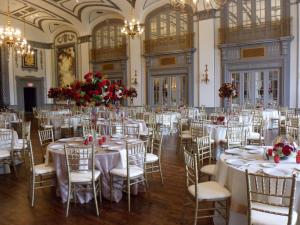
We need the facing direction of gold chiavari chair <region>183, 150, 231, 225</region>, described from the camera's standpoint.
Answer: facing away from the viewer and to the right of the viewer

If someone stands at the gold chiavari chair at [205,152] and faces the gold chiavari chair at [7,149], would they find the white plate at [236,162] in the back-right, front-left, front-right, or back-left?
back-left

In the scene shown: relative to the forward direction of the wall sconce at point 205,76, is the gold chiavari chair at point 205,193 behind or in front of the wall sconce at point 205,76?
in front

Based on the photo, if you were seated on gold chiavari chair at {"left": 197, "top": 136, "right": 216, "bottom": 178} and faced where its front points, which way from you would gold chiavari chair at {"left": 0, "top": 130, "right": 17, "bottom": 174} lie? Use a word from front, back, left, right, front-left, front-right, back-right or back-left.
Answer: back-right

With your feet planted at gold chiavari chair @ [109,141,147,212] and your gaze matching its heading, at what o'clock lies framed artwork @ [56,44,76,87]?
The framed artwork is roughly at 1 o'clock from the gold chiavari chair.

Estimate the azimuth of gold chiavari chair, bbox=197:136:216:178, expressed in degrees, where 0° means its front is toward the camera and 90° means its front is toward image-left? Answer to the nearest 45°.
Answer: approximately 315°

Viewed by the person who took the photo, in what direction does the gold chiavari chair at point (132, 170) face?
facing away from the viewer and to the left of the viewer

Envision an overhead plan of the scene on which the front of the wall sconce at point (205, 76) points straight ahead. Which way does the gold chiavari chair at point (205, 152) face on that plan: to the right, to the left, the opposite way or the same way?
to the left

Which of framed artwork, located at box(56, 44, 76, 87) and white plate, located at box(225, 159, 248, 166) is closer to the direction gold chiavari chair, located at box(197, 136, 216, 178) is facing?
the white plate

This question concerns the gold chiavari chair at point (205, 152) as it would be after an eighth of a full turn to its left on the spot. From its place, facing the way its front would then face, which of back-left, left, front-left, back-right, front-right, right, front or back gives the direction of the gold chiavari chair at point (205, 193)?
right

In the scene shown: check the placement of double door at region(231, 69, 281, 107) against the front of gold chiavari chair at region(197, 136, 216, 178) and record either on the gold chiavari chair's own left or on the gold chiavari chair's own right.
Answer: on the gold chiavari chair's own left

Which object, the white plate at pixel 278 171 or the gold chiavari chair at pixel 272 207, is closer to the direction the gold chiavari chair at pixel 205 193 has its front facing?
the white plate

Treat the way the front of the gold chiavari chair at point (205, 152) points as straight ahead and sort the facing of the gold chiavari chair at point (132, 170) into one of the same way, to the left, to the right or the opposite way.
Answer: the opposite way
